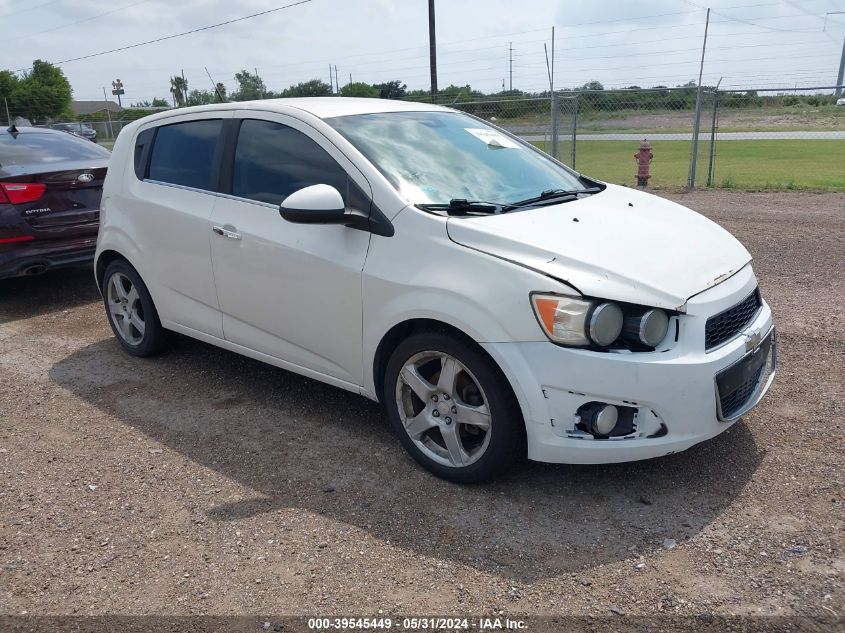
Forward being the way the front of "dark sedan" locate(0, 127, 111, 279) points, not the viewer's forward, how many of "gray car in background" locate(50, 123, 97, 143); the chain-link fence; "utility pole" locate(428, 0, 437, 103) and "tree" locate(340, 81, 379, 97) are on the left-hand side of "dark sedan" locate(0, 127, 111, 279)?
0

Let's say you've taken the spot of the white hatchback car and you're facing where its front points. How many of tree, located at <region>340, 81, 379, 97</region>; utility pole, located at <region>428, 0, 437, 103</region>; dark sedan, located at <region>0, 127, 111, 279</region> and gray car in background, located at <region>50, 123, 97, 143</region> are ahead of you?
0

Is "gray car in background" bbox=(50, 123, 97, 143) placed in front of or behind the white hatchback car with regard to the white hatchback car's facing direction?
behind

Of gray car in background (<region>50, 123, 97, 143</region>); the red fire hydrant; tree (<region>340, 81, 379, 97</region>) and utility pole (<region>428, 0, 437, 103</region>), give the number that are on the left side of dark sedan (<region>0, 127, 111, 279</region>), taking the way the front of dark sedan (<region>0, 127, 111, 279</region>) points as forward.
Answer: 0

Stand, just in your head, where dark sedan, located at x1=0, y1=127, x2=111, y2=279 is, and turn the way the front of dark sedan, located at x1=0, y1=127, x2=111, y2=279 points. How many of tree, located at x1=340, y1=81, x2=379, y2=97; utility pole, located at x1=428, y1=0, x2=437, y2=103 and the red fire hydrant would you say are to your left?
0

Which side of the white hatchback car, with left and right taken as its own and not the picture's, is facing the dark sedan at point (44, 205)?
back

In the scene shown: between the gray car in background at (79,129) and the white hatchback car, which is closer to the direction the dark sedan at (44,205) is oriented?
the gray car in background

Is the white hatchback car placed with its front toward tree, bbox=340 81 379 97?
no

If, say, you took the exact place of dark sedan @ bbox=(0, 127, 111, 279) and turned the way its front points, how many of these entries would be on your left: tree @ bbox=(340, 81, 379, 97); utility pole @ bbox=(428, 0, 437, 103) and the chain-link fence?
0

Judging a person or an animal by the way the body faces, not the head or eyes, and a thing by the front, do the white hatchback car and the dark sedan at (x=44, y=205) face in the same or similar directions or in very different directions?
very different directions

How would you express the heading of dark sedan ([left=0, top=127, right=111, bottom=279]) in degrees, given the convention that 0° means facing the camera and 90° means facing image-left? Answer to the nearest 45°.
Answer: approximately 135°

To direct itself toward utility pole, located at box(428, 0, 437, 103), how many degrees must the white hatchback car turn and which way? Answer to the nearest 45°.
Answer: approximately 135° to its left

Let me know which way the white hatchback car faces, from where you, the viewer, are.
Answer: facing the viewer and to the right of the viewer

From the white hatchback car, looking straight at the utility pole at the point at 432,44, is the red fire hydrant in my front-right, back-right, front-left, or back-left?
front-right
